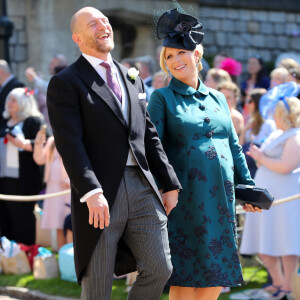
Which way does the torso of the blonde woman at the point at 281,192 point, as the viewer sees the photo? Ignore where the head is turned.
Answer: to the viewer's left

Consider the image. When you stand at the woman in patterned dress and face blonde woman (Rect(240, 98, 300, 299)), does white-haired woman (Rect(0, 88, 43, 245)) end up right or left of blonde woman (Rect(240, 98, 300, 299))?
left

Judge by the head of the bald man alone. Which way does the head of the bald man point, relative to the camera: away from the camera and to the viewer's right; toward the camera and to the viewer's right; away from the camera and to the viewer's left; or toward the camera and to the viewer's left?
toward the camera and to the viewer's right

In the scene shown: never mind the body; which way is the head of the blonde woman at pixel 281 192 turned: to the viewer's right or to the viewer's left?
to the viewer's left

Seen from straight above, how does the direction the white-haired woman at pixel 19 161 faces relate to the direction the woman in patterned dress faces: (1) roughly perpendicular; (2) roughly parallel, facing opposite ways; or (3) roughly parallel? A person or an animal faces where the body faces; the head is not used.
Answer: roughly perpendicular

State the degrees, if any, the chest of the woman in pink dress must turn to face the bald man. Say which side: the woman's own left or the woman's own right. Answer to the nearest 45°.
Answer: approximately 90° to the woman's own left

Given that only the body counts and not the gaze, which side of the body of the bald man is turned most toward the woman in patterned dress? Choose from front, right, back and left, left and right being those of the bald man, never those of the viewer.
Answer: left

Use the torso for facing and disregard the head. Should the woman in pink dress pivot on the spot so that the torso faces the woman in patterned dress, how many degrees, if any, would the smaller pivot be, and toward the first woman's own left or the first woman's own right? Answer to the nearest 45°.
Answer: approximately 90° to the first woman's own left
